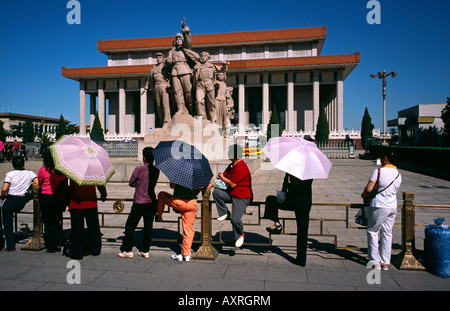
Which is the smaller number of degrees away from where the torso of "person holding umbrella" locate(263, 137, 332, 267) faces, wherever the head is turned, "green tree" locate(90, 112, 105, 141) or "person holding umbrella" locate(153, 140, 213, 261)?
the green tree

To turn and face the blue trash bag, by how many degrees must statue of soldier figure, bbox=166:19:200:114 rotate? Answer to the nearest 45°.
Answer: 0° — it already faces it

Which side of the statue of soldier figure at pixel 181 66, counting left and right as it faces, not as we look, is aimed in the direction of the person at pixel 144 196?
front

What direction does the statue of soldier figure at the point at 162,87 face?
toward the camera

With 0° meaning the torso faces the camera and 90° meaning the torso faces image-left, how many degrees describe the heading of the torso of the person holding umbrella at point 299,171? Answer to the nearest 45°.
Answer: approximately 135°

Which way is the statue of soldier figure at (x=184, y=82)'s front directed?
toward the camera

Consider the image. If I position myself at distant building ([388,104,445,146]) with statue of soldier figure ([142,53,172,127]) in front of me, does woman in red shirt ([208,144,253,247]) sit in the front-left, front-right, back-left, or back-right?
front-left

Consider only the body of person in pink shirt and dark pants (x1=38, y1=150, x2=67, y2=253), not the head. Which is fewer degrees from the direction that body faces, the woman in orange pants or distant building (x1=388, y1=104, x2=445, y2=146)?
the distant building

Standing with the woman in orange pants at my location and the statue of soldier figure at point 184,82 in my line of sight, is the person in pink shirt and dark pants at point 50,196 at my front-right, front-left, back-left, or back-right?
front-left

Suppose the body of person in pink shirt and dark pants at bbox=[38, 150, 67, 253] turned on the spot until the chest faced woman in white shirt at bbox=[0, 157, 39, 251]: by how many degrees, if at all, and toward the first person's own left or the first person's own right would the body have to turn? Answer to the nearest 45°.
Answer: approximately 45° to the first person's own left

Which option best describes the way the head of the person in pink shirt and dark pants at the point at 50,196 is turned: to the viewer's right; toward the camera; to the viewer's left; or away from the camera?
away from the camera

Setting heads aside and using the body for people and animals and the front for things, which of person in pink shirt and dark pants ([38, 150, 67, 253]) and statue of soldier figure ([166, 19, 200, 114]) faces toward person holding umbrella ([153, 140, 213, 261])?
the statue of soldier figure

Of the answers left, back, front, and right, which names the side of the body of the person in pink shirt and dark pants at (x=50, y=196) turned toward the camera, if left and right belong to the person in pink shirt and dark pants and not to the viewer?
back

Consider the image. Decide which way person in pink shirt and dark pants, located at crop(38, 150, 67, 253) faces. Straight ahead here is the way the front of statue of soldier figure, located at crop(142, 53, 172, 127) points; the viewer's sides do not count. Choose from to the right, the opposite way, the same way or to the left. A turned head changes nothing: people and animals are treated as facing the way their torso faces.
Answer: the opposite way

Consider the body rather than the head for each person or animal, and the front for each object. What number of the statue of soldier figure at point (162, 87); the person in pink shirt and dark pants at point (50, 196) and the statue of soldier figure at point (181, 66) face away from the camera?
1

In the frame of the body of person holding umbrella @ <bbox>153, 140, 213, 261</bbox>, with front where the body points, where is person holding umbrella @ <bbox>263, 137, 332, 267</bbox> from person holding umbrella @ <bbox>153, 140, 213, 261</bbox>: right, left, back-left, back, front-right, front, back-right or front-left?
back-right

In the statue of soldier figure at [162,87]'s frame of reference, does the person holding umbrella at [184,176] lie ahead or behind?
ahead

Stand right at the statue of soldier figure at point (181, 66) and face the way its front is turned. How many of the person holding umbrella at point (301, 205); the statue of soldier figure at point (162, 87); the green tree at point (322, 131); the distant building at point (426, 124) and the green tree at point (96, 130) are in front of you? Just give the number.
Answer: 1
